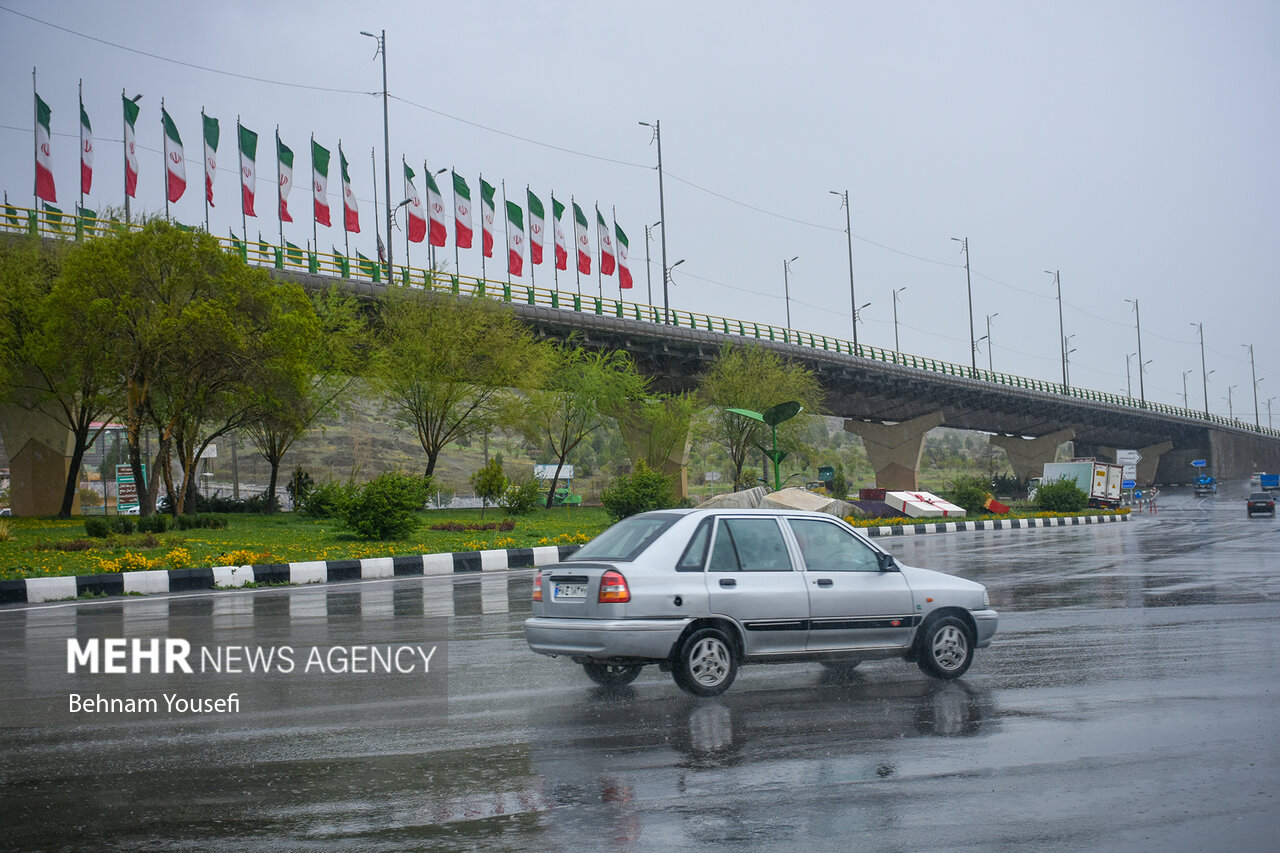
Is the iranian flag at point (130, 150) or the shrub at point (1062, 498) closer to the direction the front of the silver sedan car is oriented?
the shrub

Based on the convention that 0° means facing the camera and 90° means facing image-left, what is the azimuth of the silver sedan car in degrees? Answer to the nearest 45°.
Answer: approximately 225°

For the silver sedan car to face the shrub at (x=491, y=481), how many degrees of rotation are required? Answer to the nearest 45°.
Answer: approximately 45° to its left

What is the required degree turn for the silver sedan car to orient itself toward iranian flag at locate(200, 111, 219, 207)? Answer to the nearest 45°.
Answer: approximately 90° to its left

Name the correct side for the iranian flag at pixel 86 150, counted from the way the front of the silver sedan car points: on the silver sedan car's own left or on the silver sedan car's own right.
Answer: on the silver sedan car's own left

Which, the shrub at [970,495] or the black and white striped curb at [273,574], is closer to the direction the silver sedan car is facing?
the shrub

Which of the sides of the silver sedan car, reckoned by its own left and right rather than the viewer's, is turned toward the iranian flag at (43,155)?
left

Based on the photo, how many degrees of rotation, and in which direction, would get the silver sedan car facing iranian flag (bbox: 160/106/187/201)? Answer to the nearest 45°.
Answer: approximately 90° to its left

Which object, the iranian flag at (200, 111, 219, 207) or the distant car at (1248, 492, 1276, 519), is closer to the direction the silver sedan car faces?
the distant car
